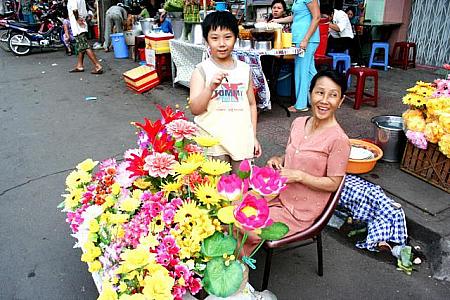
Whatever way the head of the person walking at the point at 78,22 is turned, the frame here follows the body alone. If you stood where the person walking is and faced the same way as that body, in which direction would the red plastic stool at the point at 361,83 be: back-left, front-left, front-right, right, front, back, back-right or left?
back-left

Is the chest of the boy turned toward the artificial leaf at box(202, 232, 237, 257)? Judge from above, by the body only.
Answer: yes

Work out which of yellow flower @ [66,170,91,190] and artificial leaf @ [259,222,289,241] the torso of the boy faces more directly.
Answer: the artificial leaf

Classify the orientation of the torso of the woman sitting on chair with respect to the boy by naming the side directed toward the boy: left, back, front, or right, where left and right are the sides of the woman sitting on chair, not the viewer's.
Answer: right

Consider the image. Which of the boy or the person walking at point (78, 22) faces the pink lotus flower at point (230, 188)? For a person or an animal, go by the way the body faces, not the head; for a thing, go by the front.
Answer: the boy
